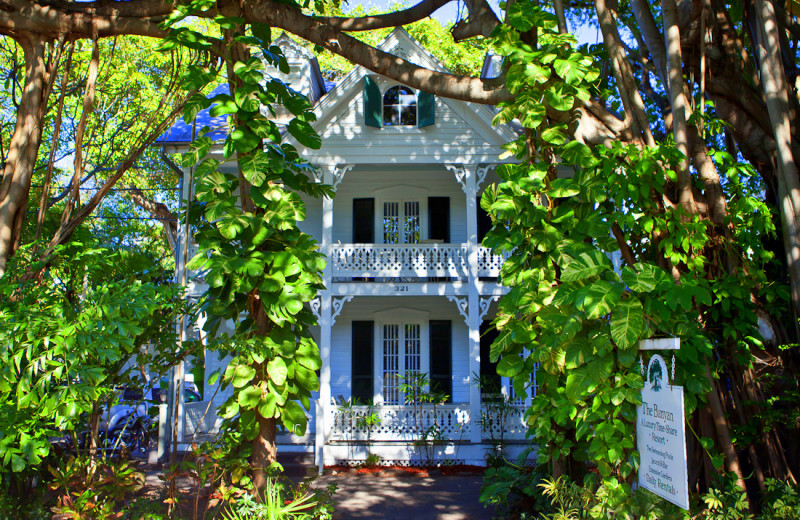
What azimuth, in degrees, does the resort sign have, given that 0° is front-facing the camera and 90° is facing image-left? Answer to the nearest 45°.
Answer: approximately 45°

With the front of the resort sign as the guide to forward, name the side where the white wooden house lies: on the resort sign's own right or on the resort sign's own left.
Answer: on the resort sign's own right

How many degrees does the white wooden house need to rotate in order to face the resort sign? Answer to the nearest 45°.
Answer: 0° — it already faces it

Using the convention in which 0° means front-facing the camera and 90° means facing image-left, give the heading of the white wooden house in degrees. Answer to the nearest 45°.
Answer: approximately 0°
